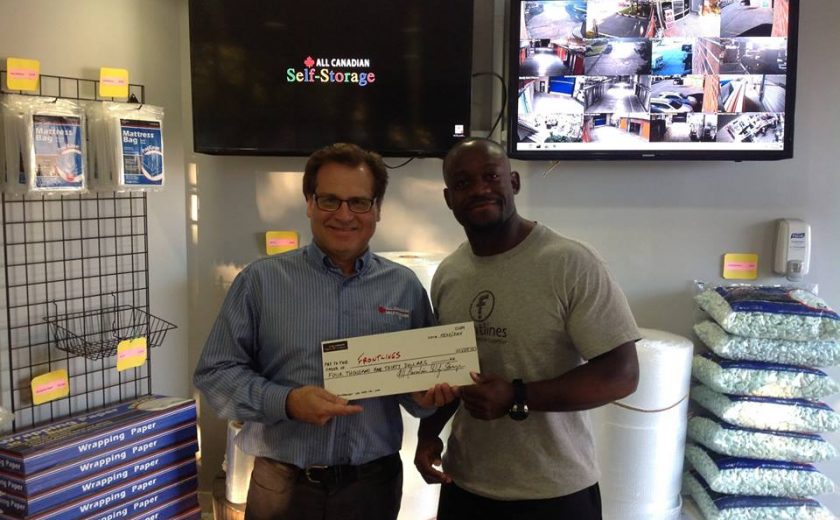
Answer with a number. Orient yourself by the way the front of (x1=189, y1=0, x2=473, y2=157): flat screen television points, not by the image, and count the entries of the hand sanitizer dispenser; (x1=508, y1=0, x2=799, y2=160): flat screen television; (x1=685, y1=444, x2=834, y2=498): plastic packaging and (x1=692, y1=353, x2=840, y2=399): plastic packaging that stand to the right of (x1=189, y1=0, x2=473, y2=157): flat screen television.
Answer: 0

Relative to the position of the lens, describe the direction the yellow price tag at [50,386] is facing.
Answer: facing the viewer and to the right of the viewer

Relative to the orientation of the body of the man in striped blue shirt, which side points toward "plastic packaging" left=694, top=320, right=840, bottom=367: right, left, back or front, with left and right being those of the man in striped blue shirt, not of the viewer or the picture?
left

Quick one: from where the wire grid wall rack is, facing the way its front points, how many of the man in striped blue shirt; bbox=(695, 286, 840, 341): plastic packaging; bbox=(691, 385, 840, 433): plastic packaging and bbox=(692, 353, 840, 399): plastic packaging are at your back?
0

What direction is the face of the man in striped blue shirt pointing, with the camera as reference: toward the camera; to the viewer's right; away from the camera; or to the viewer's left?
toward the camera

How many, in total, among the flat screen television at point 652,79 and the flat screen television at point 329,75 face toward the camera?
2

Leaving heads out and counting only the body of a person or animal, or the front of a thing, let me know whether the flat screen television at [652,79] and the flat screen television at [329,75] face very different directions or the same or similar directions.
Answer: same or similar directions

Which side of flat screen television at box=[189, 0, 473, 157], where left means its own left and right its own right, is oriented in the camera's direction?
front

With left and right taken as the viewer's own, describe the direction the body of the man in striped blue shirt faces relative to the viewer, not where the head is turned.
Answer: facing the viewer

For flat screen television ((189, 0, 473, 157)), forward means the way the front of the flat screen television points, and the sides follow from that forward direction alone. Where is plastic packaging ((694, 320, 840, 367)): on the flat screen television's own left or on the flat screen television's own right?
on the flat screen television's own left

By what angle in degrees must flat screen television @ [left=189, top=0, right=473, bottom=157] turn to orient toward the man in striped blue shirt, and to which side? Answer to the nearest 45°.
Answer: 0° — it already faces them

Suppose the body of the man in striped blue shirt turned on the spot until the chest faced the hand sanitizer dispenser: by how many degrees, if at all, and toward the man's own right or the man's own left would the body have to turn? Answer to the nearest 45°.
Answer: approximately 135° to the man's own left
